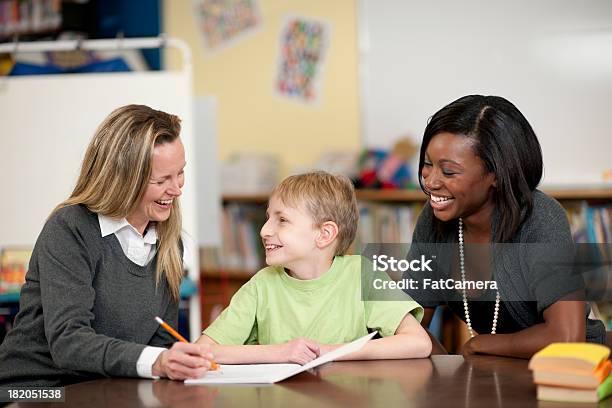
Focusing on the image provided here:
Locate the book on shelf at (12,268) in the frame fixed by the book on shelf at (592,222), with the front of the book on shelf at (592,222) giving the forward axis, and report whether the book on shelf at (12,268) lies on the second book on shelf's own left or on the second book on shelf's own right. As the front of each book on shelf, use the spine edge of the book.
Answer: on the second book on shelf's own right

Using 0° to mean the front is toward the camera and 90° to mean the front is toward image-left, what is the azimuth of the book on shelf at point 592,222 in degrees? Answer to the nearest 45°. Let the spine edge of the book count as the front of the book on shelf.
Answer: approximately 0°

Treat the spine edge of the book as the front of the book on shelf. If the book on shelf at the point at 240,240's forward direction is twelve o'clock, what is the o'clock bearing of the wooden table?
The wooden table is roughly at 12 o'clock from the book on shelf.

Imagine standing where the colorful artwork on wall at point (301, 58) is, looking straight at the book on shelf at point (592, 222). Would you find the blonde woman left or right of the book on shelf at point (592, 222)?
right

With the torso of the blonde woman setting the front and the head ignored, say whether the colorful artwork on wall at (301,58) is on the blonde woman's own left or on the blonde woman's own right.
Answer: on the blonde woman's own left

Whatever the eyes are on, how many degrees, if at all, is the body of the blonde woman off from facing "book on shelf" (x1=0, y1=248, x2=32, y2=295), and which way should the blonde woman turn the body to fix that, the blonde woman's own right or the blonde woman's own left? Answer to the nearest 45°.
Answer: approximately 135° to the blonde woman's own left

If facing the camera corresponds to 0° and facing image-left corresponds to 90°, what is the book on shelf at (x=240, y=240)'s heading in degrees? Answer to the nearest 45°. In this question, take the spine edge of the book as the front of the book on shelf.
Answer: approximately 0°

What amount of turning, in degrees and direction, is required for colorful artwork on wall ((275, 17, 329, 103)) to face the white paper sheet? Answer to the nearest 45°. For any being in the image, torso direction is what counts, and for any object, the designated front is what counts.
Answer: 0° — it already faces it
